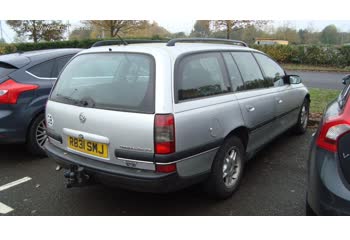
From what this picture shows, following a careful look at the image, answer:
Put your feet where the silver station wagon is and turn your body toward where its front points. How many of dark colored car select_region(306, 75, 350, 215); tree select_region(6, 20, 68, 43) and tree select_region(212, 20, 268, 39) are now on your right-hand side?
1

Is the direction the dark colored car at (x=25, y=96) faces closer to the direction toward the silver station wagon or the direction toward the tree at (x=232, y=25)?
the tree

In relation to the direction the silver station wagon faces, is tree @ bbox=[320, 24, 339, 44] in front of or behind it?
in front

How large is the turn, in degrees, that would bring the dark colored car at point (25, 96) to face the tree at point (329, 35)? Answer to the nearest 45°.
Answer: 0° — it already faces it

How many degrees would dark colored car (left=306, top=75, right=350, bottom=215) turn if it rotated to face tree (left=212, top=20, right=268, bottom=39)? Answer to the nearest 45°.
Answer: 0° — it already faces it

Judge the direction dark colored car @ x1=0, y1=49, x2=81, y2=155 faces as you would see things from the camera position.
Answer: facing away from the viewer and to the right of the viewer

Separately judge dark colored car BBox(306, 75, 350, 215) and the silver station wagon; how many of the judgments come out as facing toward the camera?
0

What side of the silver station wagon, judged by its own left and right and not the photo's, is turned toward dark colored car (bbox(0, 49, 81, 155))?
left

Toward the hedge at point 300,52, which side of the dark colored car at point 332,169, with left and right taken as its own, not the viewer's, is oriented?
front

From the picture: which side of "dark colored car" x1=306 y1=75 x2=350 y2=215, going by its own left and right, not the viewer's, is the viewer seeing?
back

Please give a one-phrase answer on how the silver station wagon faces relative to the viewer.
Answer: facing away from the viewer and to the right of the viewer

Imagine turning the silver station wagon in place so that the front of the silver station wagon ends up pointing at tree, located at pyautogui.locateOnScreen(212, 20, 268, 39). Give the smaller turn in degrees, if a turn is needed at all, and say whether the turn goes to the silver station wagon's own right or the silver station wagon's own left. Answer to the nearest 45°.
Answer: approximately 45° to the silver station wagon's own left

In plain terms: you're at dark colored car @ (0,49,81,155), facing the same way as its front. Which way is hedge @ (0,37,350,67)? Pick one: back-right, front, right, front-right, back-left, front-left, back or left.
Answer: front

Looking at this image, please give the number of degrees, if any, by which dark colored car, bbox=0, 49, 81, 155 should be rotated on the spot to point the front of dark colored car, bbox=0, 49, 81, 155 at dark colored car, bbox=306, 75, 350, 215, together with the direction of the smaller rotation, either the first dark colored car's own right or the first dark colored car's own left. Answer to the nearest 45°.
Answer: approximately 90° to the first dark colored car's own right

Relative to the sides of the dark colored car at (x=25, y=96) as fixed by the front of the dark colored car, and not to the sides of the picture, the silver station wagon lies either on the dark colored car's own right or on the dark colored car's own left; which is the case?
on the dark colored car's own right
